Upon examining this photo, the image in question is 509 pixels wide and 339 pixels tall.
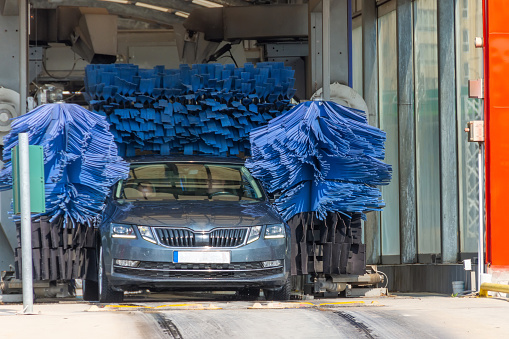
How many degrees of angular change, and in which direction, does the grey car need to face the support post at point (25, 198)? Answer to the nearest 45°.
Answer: approximately 45° to its right

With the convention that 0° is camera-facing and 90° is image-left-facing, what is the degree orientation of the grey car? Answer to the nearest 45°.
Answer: approximately 0°
